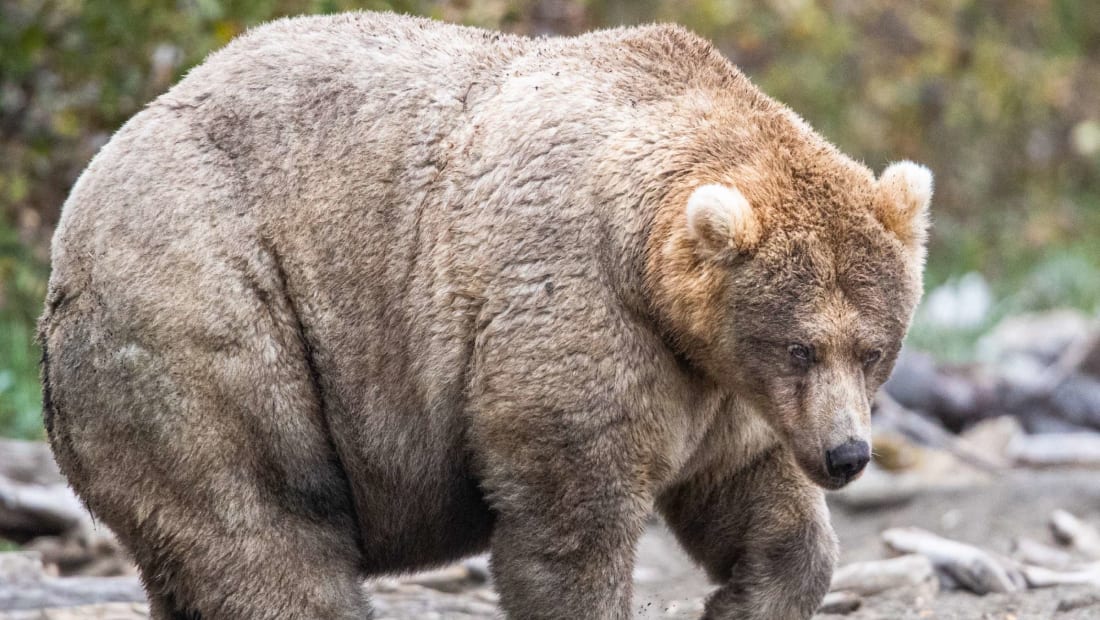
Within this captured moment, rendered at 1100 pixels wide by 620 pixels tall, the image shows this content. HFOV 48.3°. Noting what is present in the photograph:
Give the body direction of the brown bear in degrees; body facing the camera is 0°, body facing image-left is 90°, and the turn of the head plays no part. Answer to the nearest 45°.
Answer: approximately 315°

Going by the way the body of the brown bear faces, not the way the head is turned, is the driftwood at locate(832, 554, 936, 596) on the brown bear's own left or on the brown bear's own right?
on the brown bear's own left

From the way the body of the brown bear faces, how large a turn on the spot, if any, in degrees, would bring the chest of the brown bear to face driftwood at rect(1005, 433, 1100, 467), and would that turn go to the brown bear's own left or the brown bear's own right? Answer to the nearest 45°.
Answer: approximately 90° to the brown bear's own left

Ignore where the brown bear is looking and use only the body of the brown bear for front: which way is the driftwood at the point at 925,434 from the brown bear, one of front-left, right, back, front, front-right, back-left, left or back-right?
left
